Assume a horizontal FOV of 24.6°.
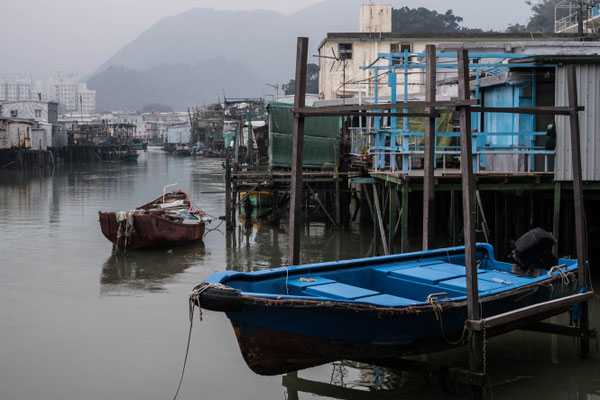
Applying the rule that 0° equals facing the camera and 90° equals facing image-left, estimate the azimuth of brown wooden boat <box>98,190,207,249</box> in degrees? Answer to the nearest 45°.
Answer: approximately 45°

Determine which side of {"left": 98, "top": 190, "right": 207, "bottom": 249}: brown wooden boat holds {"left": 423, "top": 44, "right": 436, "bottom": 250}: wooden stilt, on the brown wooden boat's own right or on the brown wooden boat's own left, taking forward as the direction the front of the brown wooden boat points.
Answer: on the brown wooden boat's own left

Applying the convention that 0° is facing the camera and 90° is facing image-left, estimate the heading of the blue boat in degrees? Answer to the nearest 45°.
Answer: approximately 45°
